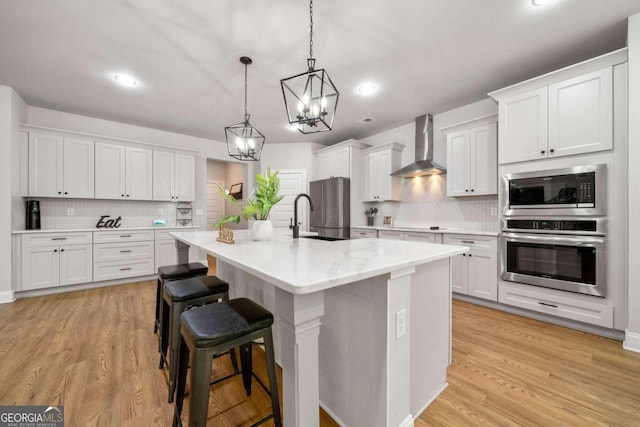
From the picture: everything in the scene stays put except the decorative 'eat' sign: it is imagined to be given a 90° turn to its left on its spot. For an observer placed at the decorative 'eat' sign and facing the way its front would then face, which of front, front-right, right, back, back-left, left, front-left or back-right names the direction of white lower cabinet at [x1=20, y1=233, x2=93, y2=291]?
back-right

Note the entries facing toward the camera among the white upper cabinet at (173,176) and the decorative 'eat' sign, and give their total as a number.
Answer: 2

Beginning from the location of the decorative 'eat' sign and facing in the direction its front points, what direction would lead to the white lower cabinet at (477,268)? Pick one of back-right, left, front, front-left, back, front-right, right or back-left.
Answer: front-left

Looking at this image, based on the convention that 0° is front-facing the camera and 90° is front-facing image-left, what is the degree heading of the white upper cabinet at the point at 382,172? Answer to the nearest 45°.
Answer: approximately 45°

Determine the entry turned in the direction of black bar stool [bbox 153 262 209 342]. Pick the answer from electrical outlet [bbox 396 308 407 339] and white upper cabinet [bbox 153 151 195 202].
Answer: the white upper cabinet

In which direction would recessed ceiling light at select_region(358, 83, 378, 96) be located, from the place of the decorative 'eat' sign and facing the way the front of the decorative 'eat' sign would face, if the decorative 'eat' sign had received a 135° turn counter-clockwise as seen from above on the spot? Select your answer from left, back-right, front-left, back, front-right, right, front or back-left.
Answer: right

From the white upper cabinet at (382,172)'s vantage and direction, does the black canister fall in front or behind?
in front

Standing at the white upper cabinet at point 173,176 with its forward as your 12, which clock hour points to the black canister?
The black canister is roughly at 3 o'clock from the white upper cabinet.

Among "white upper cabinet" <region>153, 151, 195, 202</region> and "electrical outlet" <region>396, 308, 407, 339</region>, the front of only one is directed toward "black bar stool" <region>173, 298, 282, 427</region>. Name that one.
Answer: the white upper cabinet

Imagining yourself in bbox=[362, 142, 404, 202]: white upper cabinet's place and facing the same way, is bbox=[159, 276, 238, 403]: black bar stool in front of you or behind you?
in front

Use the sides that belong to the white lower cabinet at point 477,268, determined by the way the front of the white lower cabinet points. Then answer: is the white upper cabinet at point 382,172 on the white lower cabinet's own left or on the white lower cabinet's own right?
on the white lower cabinet's own right

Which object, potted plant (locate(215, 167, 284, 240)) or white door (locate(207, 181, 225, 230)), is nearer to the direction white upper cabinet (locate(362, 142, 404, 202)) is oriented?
the potted plant

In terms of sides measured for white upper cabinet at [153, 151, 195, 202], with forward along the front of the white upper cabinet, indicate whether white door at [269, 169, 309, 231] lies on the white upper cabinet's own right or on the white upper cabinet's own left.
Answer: on the white upper cabinet's own left

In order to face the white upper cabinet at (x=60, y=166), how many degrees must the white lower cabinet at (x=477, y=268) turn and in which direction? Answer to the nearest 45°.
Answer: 0° — it already faces it
